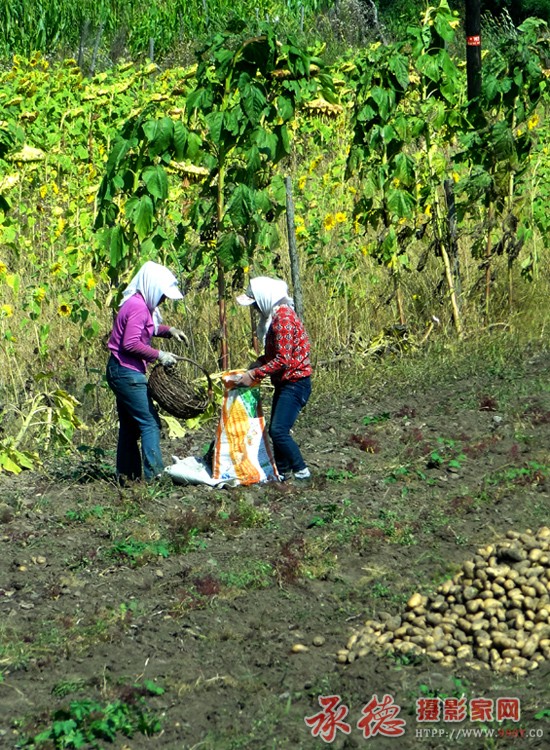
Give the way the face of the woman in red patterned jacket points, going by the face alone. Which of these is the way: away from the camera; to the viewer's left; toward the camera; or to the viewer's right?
to the viewer's left

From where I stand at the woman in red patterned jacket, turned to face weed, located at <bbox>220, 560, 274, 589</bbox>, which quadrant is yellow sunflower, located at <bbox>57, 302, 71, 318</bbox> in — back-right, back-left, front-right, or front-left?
back-right

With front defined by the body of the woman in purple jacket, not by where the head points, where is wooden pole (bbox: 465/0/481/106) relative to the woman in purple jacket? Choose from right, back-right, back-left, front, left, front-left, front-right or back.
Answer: front-left

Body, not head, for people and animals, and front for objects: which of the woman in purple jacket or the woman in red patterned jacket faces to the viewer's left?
the woman in red patterned jacket

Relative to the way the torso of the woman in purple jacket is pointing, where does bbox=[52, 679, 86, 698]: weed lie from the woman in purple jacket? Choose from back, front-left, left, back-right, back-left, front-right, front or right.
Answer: right

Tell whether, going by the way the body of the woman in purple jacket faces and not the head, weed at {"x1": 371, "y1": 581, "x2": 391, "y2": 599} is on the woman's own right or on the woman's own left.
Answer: on the woman's own right

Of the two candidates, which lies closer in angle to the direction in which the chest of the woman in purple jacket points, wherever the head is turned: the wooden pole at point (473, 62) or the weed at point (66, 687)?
the wooden pole

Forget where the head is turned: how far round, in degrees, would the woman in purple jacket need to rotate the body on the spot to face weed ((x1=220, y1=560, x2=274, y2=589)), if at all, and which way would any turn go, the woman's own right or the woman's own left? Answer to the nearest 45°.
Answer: approximately 90° to the woman's own right

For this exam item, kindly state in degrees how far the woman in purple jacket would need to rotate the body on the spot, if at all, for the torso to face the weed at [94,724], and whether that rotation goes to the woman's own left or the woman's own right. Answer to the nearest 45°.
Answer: approximately 90° to the woman's own right

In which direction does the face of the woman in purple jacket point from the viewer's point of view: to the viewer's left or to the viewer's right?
to the viewer's right

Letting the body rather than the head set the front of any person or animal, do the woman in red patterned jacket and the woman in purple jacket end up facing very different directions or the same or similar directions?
very different directions

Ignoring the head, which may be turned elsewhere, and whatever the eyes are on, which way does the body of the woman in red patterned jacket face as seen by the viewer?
to the viewer's left

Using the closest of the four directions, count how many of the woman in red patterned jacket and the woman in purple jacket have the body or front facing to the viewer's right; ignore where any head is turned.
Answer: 1

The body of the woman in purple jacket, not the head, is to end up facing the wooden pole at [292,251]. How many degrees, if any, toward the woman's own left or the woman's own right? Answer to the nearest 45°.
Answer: approximately 45° to the woman's own left

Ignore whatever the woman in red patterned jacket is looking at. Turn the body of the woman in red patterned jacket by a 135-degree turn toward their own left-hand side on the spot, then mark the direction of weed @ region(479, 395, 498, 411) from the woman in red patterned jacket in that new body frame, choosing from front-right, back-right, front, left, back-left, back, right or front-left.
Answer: left

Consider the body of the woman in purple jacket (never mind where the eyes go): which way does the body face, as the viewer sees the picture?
to the viewer's right
